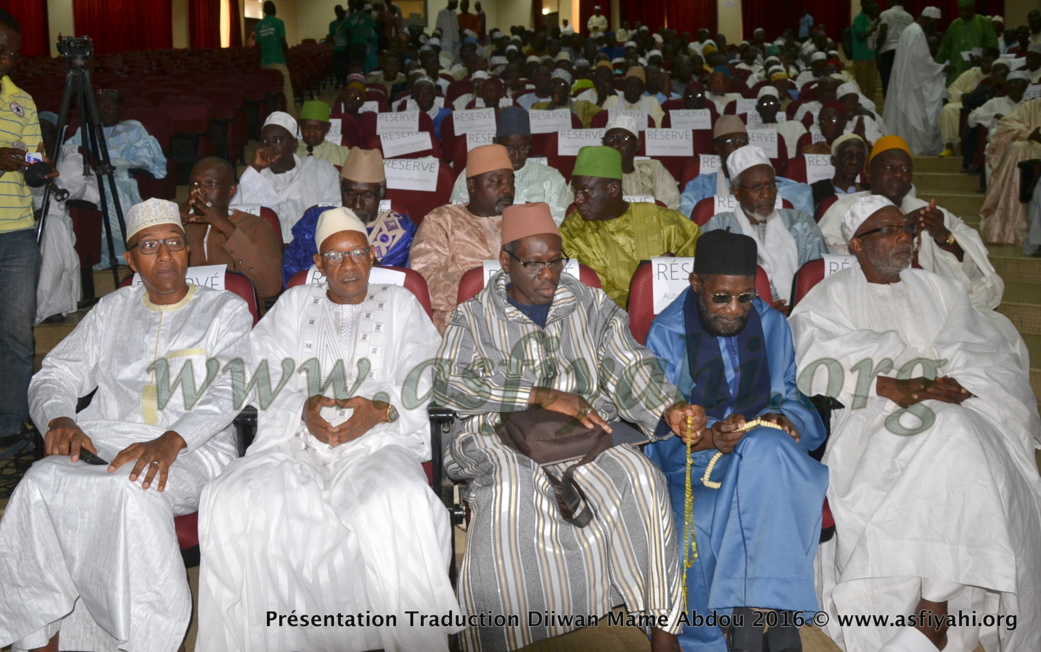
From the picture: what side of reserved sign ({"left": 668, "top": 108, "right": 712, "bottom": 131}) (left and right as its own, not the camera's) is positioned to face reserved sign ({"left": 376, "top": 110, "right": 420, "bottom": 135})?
right

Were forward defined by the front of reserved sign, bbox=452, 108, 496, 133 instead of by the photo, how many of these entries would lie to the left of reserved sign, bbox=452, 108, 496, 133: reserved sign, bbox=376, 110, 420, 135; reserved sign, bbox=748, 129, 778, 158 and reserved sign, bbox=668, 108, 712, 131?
2

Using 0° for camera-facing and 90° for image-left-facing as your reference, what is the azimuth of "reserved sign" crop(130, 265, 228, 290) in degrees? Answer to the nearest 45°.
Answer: approximately 0°

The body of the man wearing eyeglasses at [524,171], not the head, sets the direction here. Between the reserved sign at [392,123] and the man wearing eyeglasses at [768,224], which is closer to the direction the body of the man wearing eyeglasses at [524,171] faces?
the man wearing eyeglasses
